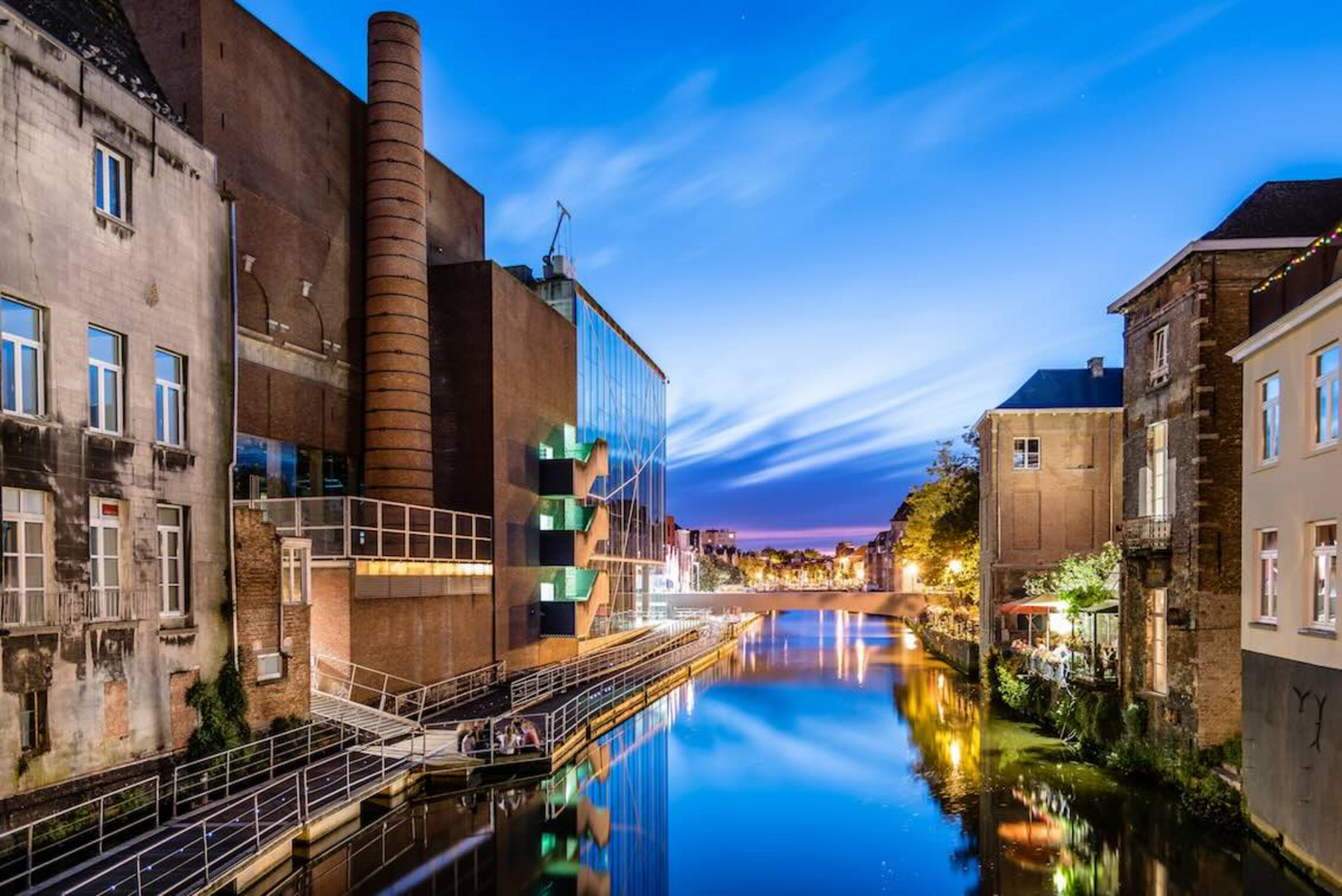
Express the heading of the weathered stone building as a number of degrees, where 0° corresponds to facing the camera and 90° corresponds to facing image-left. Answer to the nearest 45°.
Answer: approximately 315°

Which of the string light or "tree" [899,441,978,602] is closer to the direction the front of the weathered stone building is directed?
the string light

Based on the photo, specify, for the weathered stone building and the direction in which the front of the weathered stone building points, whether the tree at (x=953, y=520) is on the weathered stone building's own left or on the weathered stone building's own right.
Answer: on the weathered stone building's own left

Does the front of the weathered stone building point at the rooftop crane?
no

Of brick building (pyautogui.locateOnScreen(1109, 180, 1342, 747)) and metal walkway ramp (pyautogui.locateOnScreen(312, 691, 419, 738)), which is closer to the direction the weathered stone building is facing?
the brick building

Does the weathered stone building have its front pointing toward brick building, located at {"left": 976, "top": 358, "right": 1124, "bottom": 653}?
no

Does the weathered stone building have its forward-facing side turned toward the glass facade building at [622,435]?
no

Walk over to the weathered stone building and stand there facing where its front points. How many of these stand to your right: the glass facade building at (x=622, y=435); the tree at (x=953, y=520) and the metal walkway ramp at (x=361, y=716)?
0
